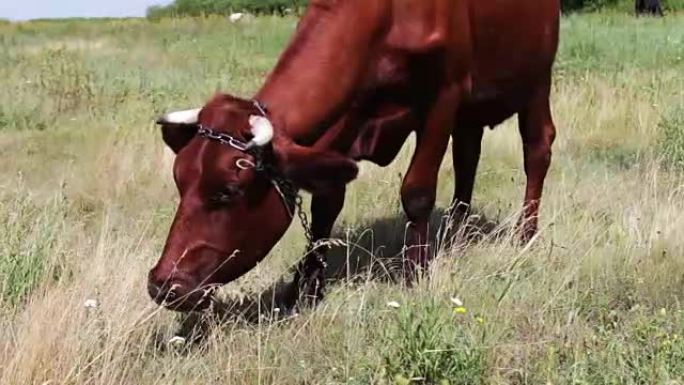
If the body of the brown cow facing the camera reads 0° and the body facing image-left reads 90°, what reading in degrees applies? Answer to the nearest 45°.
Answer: approximately 45°

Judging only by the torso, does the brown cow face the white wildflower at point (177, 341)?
yes

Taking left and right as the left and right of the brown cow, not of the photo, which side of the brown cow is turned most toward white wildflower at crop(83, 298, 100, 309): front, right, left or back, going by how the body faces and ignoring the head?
front
